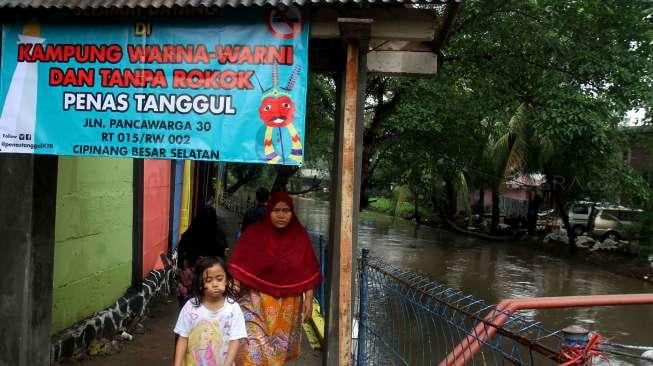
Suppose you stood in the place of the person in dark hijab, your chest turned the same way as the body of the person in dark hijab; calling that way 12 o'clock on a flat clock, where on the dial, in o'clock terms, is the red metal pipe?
The red metal pipe is roughly at 5 o'clock from the person in dark hijab.

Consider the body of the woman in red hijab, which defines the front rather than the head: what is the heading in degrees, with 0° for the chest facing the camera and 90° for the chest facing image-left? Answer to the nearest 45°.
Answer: approximately 0°

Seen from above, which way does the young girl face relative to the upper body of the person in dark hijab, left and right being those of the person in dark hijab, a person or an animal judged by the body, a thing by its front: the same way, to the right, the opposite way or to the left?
the opposite way

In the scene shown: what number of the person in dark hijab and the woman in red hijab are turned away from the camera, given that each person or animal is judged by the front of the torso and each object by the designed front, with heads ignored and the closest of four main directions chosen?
1

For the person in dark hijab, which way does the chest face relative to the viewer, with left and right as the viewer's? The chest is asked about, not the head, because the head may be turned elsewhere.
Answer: facing away from the viewer

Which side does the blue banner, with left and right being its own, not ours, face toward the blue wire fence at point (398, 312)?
left

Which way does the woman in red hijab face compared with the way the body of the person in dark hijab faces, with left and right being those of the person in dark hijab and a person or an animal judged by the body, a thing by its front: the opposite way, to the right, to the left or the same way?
the opposite way
